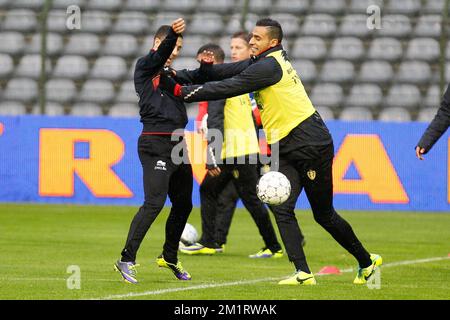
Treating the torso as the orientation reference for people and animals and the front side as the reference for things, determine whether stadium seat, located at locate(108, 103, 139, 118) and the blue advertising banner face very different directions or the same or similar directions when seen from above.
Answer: same or similar directions

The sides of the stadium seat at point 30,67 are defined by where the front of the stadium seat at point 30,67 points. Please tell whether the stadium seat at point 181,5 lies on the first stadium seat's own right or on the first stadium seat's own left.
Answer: on the first stadium seat's own left

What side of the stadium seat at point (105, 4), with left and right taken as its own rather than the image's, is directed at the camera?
front

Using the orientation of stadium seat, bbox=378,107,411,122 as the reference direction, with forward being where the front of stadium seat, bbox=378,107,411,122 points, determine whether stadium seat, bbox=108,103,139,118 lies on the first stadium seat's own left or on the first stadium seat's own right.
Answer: on the first stadium seat's own right

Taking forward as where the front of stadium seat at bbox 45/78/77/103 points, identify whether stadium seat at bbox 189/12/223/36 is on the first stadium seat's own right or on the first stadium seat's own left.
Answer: on the first stadium seat's own left

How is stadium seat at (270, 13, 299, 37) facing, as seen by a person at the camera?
facing the viewer

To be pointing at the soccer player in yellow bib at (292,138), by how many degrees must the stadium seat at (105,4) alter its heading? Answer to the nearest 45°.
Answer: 0° — it already faces them

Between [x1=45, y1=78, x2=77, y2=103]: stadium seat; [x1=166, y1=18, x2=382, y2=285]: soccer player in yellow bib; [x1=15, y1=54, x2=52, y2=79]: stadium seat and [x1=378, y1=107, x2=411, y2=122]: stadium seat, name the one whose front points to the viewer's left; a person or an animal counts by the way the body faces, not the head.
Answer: the soccer player in yellow bib

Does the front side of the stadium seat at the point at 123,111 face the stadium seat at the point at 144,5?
no

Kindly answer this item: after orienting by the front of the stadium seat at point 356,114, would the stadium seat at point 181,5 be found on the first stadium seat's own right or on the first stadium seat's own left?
on the first stadium seat's own right

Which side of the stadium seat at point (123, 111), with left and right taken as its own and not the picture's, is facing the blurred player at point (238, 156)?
front

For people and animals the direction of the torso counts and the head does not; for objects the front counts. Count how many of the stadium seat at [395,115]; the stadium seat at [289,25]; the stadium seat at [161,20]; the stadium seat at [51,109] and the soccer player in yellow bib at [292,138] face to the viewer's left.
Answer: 1

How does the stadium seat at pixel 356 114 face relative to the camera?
toward the camera

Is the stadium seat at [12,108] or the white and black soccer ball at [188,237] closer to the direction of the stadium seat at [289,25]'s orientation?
the white and black soccer ball

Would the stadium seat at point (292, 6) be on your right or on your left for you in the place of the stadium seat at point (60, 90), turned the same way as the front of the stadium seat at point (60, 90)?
on your left

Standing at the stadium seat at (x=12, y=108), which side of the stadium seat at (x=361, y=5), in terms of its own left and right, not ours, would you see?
right

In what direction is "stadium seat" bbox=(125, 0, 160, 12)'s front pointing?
toward the camera

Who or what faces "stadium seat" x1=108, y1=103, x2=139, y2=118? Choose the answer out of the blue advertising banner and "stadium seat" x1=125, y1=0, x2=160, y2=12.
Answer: "stadium seat" x1=125, y1=0, x2=160, y2=12

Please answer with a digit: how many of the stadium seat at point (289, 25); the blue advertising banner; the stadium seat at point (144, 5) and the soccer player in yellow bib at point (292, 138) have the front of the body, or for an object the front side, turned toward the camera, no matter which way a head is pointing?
3

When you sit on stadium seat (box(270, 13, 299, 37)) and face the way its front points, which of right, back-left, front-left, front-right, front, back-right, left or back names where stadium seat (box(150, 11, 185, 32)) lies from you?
right

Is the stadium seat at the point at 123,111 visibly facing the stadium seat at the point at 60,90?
no
